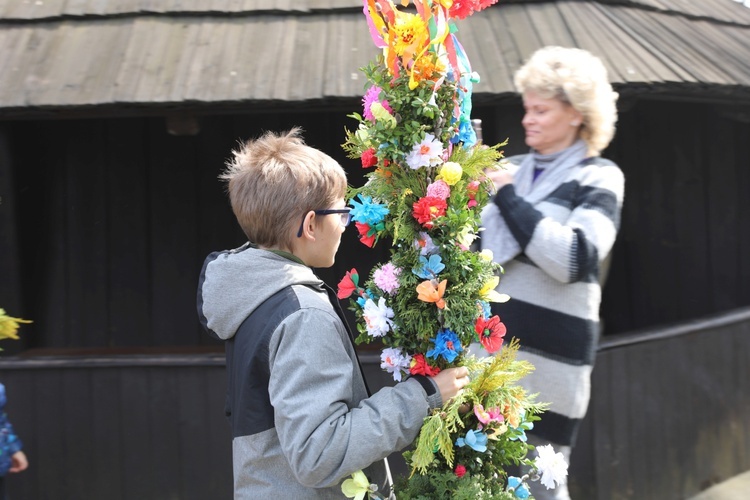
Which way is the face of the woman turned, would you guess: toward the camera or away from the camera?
toward the camera

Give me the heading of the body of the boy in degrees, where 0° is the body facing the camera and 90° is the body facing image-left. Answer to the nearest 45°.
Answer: approximately 225°

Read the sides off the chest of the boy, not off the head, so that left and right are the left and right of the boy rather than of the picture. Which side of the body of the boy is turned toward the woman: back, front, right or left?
front
